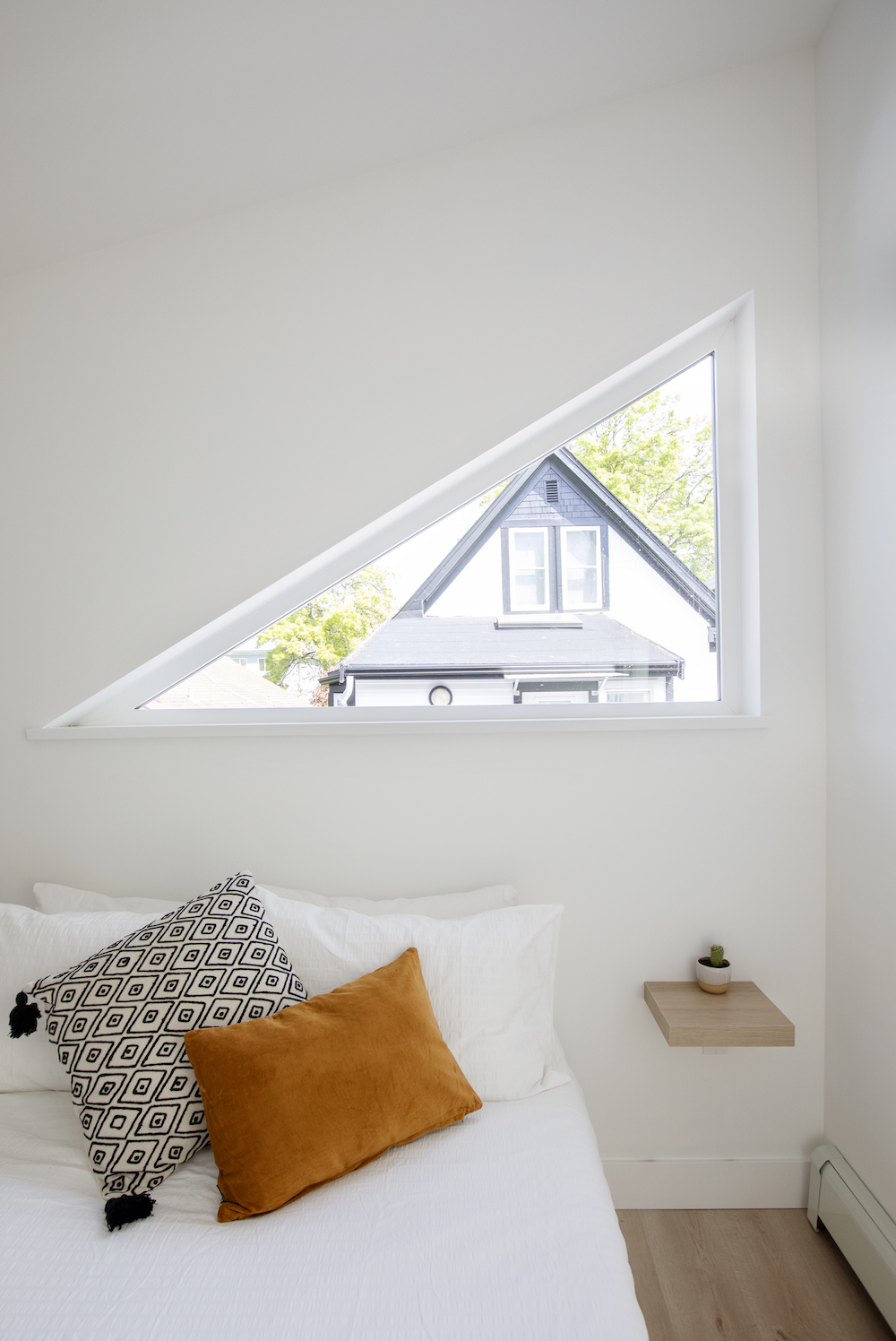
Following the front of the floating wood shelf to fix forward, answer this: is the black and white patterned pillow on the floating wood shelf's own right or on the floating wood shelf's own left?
on the floating wood shelf's own right

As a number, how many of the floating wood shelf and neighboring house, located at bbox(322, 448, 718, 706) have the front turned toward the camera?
2

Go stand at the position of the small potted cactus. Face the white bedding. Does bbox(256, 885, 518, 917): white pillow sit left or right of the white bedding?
right

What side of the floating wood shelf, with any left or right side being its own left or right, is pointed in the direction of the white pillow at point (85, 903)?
right

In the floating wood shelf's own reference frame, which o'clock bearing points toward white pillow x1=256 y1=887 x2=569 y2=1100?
The white pillow is roughly at 2 o'clock from the floating wood shelf.

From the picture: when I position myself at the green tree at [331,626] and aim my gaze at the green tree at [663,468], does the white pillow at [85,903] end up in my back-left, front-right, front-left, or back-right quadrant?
back-right

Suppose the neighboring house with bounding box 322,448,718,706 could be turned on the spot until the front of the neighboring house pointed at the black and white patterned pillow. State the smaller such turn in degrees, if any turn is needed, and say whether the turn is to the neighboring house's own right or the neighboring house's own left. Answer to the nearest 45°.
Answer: approximately 45° to the neighboring house's own right

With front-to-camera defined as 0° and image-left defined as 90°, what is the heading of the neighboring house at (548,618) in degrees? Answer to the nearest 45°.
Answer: approximately 0°
